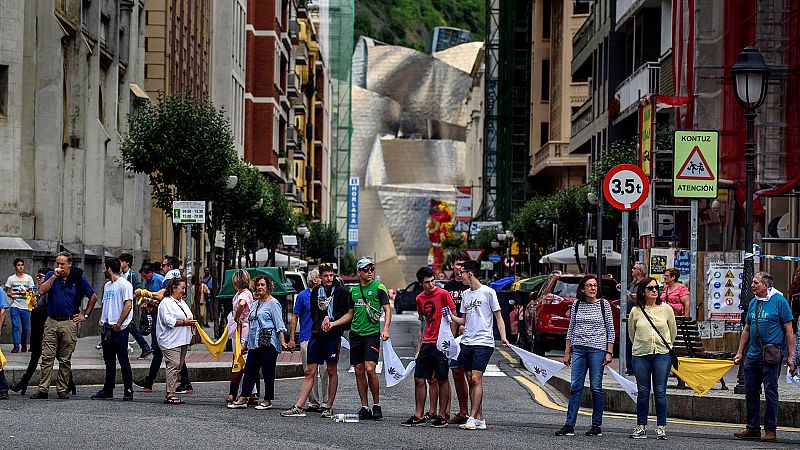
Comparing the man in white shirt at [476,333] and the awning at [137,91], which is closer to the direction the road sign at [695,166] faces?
the man in white shirt

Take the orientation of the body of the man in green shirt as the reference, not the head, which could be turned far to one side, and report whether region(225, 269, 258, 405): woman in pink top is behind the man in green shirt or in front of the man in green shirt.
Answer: behind

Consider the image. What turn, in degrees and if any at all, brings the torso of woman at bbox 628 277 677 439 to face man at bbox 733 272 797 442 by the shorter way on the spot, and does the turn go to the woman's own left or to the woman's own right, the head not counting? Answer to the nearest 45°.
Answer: approximately 135° to the woman's own left

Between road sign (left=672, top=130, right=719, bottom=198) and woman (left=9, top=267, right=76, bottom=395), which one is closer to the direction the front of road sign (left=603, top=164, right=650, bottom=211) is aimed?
the woman

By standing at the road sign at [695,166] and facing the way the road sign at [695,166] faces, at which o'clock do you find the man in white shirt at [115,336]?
The man in white shirt is roughly at 2 o'clock from the road sign.
